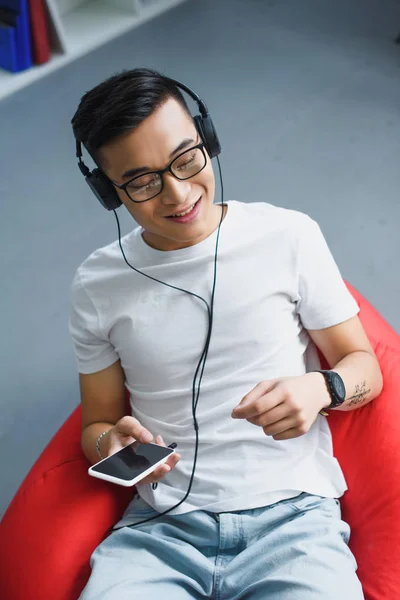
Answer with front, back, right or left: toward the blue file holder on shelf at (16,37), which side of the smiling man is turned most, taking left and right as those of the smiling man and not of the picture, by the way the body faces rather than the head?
back

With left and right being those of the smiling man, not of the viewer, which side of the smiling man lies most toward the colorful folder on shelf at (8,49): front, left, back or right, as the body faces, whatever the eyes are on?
back

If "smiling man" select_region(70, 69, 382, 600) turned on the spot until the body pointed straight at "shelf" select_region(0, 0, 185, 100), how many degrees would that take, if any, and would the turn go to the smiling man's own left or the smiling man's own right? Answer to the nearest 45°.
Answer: approximately 180°

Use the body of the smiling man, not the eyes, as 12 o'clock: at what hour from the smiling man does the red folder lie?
The red folder is roughly at 6 o'clock from the smiling man.

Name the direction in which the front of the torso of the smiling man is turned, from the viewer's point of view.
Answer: toward the camera
